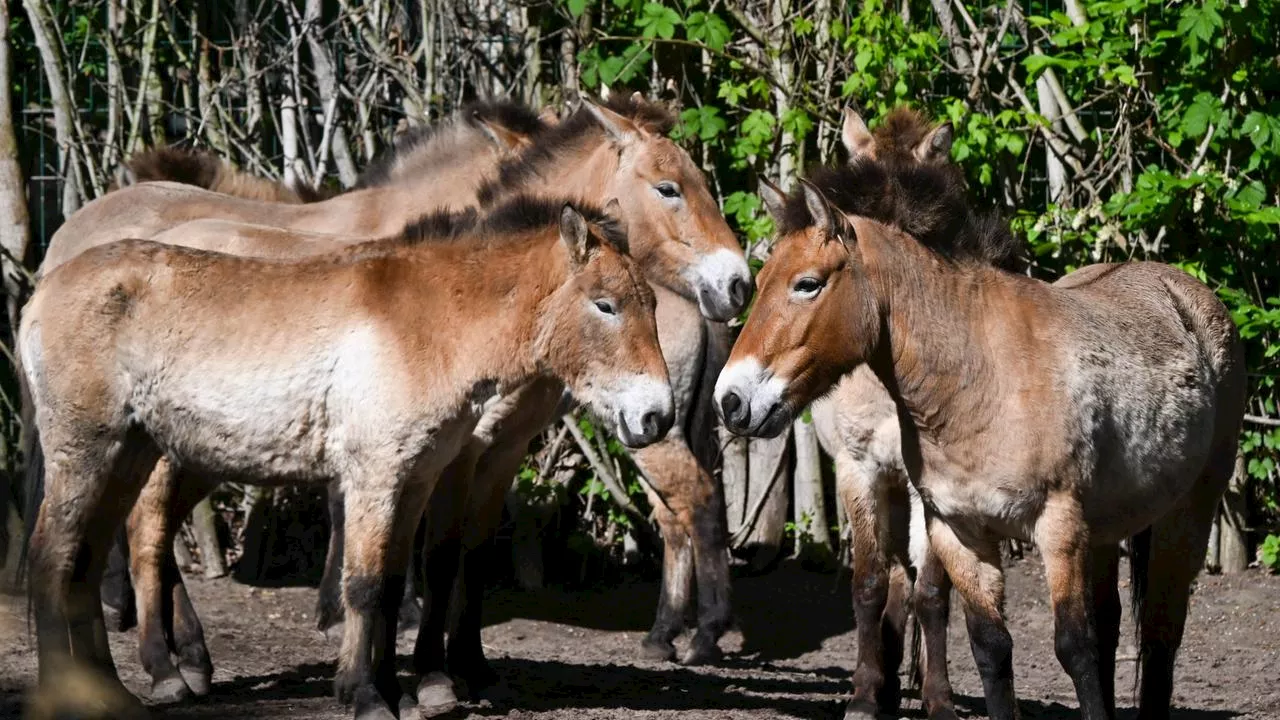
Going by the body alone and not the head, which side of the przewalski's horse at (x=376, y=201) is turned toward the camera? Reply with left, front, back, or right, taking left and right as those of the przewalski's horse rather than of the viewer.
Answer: right

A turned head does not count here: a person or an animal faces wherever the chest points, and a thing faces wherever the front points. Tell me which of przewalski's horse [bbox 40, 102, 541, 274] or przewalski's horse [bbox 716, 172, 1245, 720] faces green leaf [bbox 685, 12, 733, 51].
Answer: przewalski's horse [bbox 40, 102, 541, 274]

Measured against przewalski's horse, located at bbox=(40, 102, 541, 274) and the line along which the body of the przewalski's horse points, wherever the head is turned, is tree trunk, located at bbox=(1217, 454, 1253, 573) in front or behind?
in front

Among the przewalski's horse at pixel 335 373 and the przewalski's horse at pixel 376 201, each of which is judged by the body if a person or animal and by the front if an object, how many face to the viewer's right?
2

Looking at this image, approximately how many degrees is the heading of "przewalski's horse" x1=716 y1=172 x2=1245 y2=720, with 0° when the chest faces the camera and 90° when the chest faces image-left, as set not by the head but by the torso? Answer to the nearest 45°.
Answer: approximately 45°

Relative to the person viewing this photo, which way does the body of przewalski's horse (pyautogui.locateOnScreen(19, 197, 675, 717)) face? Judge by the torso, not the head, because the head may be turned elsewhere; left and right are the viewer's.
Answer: facing to the right of the viewer

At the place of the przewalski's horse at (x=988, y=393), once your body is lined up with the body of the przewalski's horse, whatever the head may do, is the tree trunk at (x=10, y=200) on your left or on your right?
on your right

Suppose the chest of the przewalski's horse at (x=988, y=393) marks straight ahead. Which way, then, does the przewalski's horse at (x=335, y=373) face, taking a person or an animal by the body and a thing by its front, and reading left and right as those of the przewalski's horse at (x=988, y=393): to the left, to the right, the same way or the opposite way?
the opposite way

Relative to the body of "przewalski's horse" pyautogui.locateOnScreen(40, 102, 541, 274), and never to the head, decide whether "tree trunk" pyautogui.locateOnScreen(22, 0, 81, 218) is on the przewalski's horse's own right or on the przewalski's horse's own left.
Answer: on the przewalski's horse's own left

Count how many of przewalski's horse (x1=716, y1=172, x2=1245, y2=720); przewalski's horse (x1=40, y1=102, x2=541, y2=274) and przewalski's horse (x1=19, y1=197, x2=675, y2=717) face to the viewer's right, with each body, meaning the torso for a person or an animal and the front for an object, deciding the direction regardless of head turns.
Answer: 2
